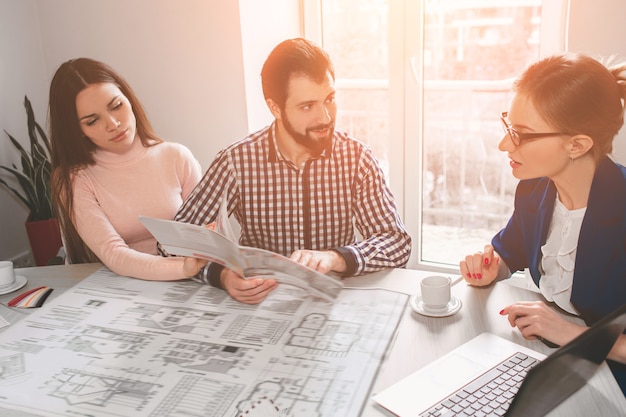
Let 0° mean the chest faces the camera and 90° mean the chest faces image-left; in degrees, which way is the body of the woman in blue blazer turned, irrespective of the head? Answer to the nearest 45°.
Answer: approximately 45°

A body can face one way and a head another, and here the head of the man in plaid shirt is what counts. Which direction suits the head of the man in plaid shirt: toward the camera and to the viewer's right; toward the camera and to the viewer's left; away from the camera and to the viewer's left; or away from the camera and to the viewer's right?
toward the camera and to the viewer's right

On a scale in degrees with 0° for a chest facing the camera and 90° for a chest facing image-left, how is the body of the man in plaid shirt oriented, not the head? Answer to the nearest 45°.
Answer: approximately 0°

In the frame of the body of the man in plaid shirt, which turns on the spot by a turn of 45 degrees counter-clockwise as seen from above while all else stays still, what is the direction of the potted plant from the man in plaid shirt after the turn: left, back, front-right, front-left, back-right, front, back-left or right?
back

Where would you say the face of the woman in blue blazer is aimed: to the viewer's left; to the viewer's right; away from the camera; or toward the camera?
to the viewer's left

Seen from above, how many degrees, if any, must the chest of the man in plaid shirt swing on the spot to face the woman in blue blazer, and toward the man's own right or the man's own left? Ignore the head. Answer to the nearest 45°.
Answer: approximately 45° to the man's own left

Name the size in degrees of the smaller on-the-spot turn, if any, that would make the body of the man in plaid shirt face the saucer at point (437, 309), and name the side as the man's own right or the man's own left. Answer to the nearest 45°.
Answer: approximately 45° to the man's own left

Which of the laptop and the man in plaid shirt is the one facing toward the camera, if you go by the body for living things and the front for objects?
the man in plaid shirt

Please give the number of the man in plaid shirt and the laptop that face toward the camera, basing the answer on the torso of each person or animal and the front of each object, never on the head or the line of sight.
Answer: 1

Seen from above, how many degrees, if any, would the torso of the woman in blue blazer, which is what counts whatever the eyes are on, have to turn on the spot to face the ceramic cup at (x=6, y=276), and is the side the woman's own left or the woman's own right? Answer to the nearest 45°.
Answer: approximately 45° to the woman's own right

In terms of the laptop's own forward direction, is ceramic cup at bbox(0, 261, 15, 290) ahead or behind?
ahead

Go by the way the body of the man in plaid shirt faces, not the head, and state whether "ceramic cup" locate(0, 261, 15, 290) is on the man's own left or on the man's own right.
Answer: on the man's own right

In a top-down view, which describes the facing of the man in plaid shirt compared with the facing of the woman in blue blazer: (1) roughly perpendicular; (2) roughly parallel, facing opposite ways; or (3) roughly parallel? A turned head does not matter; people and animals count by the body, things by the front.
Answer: roughly perpendicular
